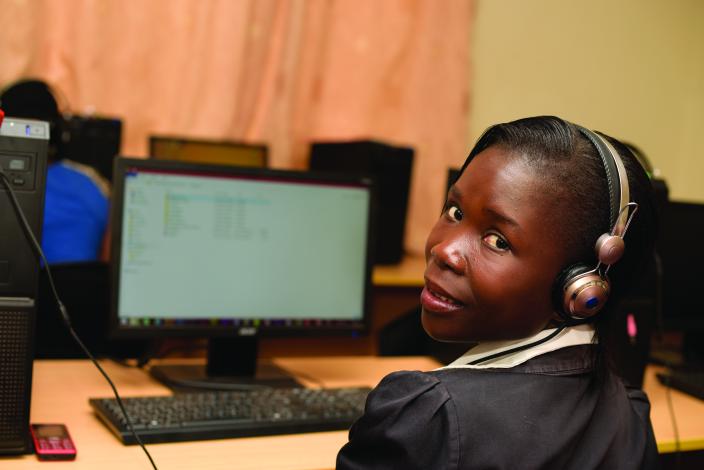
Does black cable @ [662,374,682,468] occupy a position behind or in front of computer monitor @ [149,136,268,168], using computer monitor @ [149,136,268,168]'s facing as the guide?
in front

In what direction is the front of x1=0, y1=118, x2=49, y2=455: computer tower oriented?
toward the camera

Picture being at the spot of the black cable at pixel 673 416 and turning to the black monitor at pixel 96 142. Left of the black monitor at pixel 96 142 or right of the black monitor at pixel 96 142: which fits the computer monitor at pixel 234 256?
left

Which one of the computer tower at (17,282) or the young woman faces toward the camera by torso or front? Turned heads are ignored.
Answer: the computer tower

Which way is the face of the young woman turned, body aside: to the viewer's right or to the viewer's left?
to the viewer's left

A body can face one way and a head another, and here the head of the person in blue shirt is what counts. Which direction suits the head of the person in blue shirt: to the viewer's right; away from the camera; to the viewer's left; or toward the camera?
away from the camera

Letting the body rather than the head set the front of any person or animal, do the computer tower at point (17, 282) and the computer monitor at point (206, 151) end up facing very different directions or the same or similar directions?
same or similar directions

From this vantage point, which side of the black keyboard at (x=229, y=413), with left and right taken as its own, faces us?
front

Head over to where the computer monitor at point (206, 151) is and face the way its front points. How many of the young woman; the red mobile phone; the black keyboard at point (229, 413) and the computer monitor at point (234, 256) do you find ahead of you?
4
